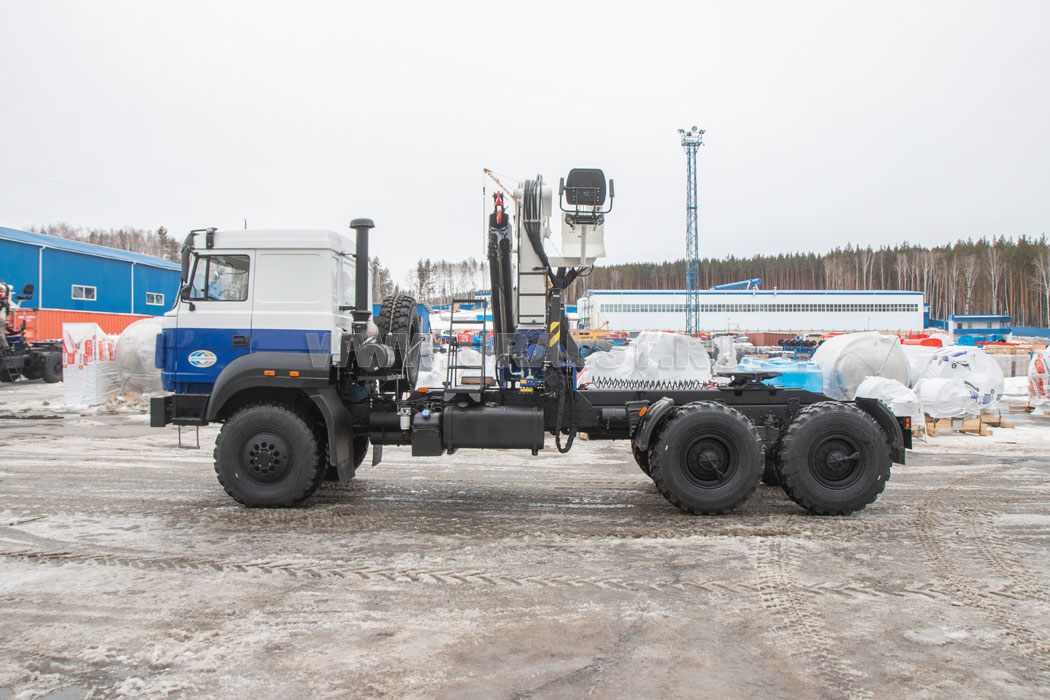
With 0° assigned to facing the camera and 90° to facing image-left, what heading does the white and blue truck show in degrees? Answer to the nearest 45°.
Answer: approximately 90°

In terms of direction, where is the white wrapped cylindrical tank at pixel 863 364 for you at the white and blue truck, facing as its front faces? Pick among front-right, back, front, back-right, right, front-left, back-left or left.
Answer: back-right

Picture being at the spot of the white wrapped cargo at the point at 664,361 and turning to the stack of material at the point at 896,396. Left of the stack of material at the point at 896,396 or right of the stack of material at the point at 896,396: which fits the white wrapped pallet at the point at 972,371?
left

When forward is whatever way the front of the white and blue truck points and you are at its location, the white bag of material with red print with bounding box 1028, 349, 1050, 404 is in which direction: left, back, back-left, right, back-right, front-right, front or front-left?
back-right

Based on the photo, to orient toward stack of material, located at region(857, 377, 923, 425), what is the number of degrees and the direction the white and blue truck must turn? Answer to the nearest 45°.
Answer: approximately 135° to its right

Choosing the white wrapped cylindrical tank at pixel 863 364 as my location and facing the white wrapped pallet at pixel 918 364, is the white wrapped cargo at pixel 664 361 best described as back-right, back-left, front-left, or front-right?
back-left

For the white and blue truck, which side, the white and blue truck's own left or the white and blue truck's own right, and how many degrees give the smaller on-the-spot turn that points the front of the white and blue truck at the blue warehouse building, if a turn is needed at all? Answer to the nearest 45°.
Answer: approximately 45° to the white and blue truck's own right

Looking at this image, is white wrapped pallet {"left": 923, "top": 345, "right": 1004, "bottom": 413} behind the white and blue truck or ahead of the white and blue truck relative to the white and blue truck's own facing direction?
behind

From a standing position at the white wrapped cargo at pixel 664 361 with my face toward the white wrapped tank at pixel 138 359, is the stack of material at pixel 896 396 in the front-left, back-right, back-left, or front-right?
back-left
